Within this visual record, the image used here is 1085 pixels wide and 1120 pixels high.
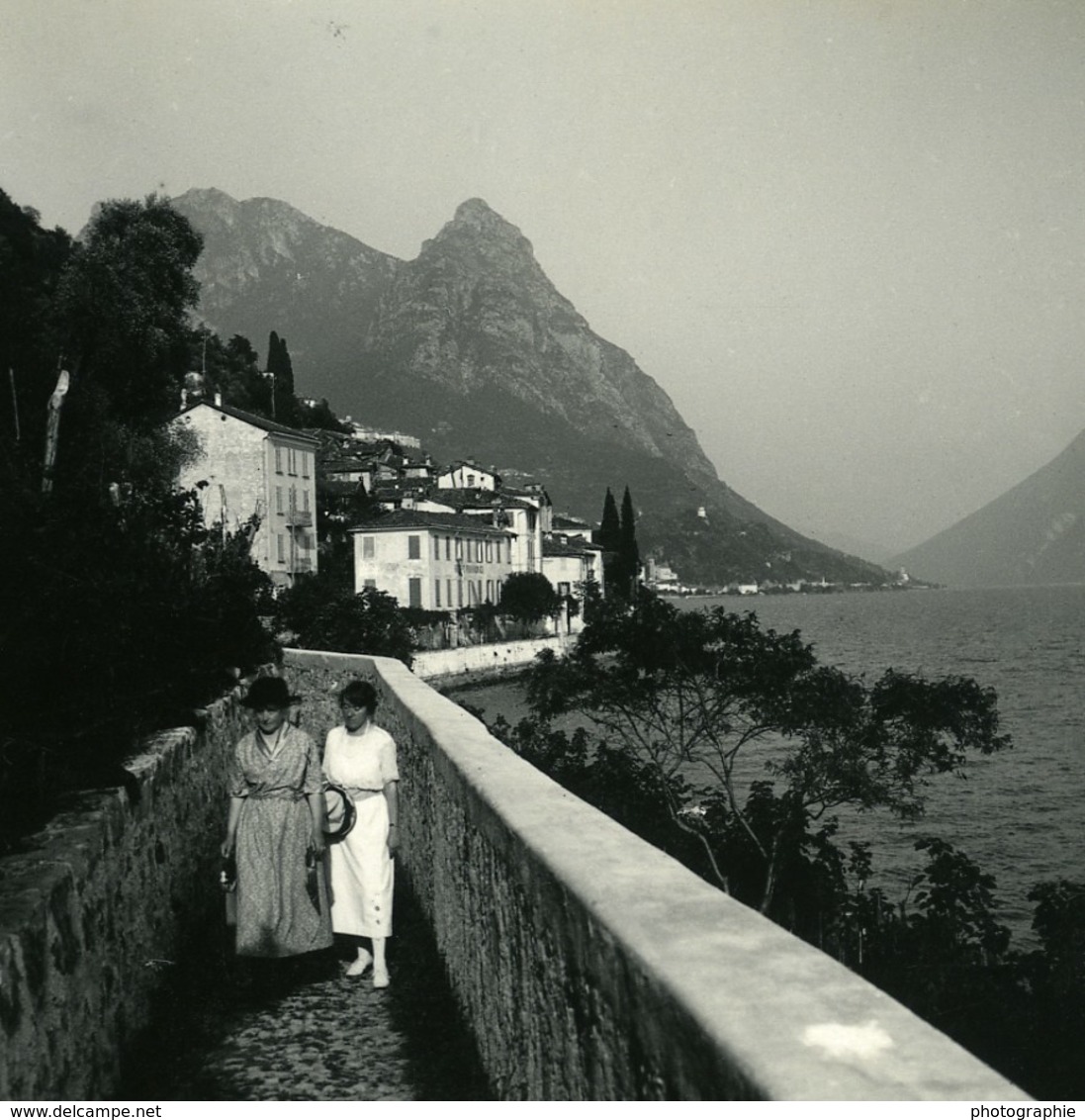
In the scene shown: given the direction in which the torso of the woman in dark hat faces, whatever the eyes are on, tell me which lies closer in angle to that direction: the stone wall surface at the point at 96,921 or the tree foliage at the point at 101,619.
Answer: the stone wall surface

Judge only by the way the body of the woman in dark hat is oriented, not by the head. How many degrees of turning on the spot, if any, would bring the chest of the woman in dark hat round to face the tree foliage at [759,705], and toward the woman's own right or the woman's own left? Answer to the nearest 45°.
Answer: approximately 135° to the woman's own left

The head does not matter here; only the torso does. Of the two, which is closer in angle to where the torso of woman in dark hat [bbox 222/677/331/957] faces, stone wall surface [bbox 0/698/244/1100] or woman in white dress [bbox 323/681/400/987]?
the stone wall surface

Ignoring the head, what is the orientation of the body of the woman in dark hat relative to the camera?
toward the camera

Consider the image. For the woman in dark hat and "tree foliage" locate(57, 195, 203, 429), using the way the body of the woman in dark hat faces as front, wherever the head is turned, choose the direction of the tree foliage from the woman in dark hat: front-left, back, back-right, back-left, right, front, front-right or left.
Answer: back

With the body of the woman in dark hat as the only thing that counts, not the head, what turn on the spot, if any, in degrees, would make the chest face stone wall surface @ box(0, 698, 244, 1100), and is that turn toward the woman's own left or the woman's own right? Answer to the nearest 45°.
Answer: approximately 45° to the woman's own right
